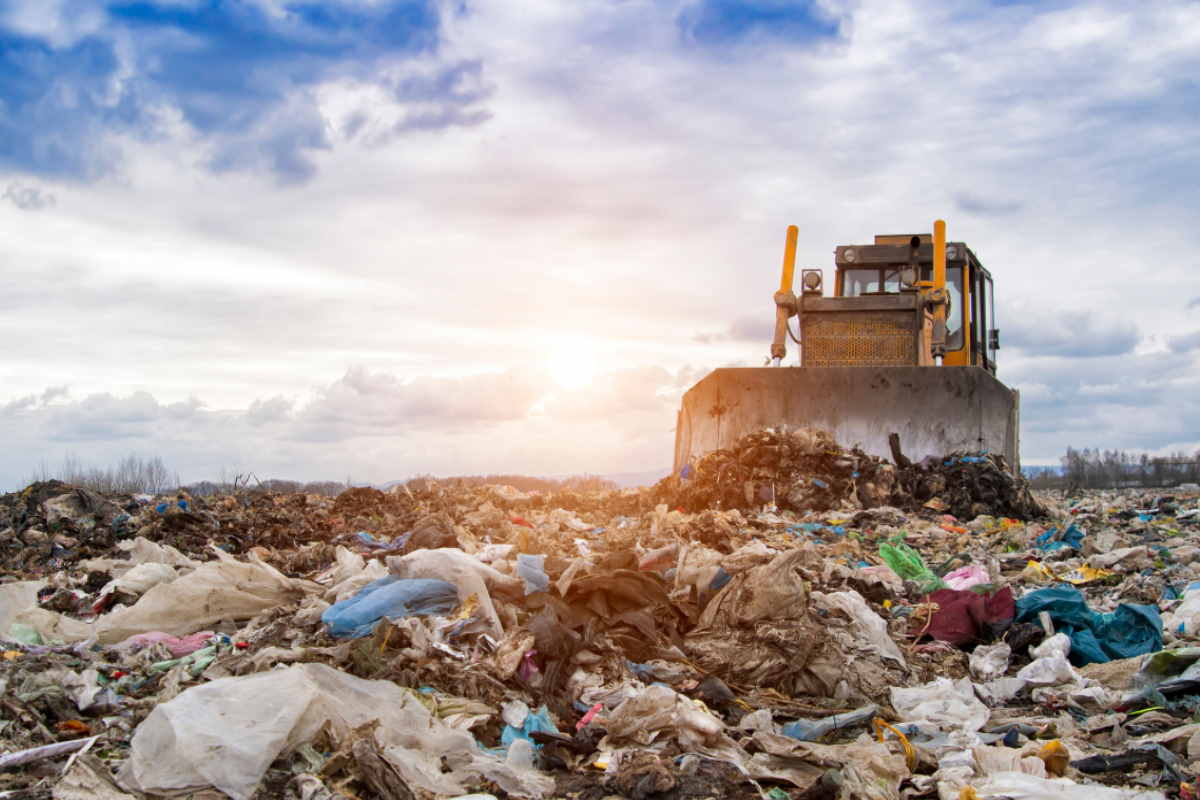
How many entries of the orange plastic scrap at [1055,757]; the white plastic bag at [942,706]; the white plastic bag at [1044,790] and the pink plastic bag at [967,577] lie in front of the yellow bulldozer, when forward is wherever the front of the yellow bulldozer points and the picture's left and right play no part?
4

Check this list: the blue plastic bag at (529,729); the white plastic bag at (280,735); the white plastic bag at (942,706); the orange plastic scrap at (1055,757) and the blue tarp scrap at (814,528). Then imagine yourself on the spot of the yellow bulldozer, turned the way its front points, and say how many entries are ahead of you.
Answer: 5

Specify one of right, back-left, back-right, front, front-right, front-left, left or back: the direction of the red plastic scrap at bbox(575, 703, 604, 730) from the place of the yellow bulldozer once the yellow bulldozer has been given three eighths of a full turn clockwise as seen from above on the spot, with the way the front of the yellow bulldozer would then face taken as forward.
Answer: back-left

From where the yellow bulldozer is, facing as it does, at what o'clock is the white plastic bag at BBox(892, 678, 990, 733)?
The white plastic bag is roughly at 12 o'clock from the yellow bulldozer.

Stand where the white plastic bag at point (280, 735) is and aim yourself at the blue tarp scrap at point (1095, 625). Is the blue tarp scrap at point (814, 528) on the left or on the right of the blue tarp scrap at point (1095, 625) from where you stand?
left

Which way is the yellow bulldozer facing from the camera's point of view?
toward the camera

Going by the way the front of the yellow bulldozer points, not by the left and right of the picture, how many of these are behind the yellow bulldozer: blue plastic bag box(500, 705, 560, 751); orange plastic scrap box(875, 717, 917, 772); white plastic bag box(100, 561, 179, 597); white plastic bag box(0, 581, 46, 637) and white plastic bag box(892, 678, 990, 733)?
0

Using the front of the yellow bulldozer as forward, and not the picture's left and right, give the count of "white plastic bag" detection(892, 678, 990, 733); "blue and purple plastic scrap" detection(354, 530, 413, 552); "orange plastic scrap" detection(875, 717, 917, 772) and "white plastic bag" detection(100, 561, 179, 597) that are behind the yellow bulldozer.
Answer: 0

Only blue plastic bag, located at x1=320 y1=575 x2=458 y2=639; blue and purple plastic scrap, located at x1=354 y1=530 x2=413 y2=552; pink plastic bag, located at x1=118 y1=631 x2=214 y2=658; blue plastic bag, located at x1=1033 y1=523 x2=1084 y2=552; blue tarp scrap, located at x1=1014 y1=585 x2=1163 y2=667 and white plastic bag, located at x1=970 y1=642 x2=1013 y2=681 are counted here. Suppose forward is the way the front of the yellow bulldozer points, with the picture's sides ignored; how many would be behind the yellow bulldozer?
0

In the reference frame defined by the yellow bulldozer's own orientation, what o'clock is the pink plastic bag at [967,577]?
The pink plastic bag is roughly at 12 o'clock from the yellow bulldozer.

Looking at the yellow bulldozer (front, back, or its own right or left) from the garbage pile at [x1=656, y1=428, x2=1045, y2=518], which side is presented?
front

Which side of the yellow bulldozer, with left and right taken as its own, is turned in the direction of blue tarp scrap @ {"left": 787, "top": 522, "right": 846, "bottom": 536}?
front

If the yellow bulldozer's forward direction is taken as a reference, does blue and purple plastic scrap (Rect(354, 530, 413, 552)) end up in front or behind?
in front

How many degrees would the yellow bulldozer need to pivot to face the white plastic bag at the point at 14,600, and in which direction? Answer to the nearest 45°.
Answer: approximately 45° to its right

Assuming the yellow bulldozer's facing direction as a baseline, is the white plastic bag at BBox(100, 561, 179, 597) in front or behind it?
in front

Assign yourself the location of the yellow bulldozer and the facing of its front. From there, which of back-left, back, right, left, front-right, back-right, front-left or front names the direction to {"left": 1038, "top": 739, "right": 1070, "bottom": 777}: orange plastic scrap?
front
